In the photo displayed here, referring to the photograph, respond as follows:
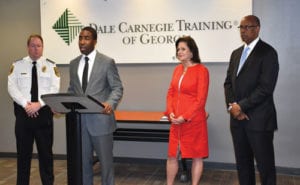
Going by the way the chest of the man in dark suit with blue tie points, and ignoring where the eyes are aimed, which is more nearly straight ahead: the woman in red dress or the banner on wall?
the woman in red dress

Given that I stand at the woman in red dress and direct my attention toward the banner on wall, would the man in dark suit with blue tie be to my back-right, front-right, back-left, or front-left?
back-right

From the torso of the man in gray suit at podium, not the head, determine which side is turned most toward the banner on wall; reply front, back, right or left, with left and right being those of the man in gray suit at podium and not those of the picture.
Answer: back

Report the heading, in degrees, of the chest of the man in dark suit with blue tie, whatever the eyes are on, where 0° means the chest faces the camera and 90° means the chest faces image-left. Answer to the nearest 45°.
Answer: approximately 45°

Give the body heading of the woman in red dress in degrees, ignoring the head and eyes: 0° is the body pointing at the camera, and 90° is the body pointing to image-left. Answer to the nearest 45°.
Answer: approximately 45°

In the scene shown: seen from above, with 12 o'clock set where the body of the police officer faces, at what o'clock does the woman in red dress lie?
The woman in red dress is roughly at 10 o'clock from the police officer.

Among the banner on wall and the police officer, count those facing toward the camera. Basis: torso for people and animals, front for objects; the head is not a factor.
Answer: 2

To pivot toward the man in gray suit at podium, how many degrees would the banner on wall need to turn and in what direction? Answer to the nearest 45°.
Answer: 0° — it already faces them

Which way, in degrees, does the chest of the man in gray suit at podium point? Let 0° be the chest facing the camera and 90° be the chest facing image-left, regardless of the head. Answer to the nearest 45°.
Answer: approximately 45°

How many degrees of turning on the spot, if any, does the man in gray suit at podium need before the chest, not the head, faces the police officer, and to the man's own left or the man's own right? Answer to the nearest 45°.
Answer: approximately 90° to the man's own right

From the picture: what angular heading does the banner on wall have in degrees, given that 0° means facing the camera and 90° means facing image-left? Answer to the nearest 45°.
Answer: approximately 0°
